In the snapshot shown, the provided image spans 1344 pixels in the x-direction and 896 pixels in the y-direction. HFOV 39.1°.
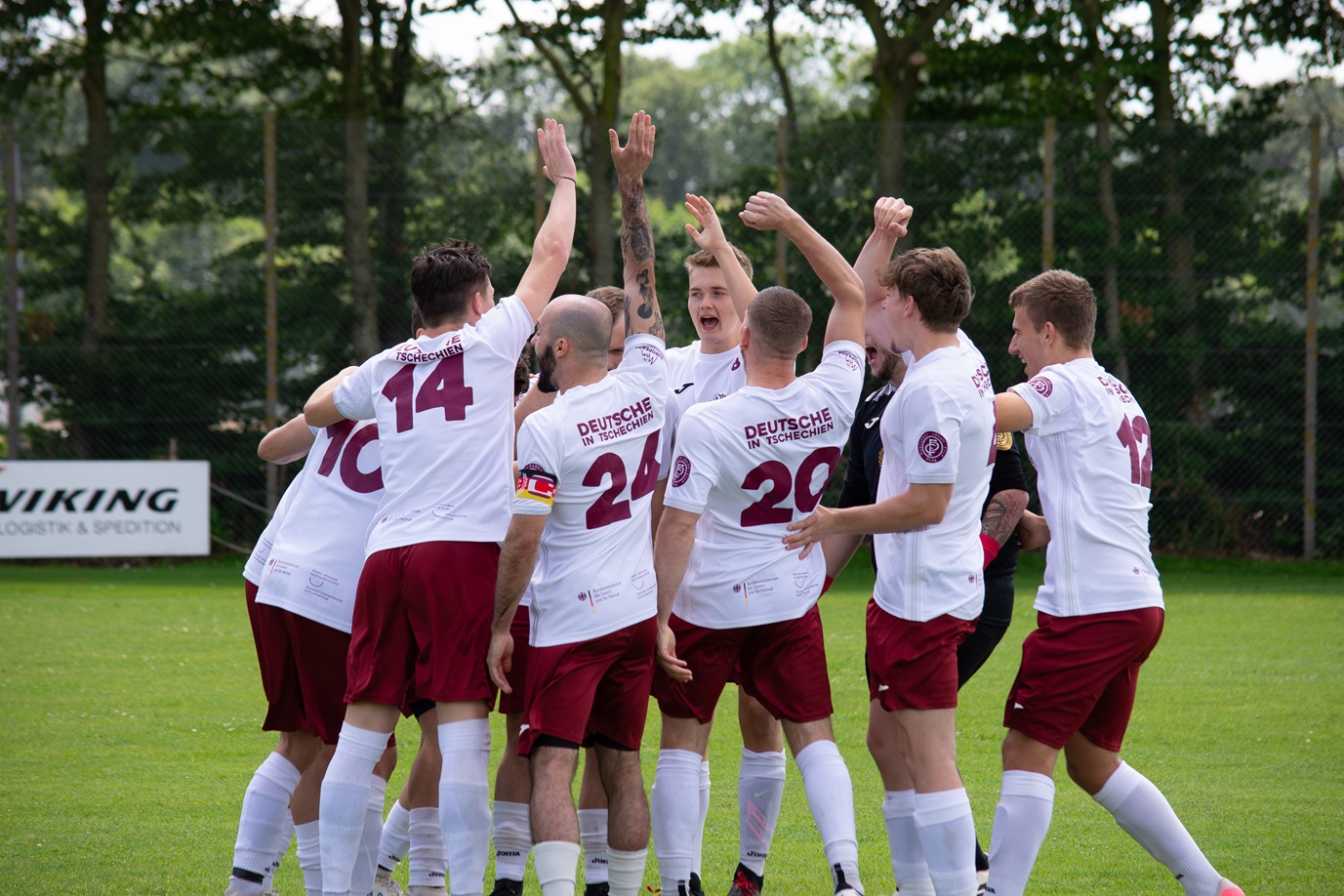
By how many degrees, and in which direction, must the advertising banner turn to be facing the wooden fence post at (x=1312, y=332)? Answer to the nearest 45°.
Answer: approximately 90° to its left

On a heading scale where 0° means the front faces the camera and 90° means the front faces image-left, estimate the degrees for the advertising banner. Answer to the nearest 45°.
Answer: approximately 0°
